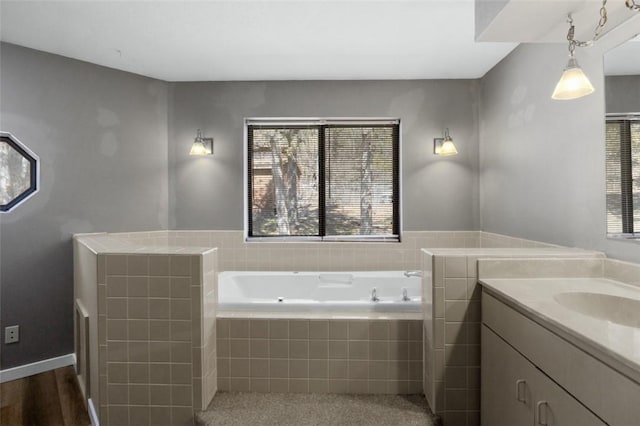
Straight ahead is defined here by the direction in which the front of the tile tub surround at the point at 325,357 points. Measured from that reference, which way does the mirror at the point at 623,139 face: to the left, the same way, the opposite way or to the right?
to the right

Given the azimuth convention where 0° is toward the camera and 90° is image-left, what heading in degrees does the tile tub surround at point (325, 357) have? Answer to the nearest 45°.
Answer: approximately 0°

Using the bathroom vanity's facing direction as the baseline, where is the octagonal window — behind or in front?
in front

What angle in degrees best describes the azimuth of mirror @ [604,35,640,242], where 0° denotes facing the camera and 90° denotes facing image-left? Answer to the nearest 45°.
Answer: approximately 45°

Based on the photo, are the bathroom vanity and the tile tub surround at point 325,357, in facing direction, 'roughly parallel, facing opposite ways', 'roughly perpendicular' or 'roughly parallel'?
roughly perpendicular

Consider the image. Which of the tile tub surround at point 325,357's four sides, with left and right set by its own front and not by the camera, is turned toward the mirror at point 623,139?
left

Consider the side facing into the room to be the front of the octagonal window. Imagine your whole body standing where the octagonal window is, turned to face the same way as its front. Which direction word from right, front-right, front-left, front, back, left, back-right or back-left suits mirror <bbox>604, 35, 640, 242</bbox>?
front-left

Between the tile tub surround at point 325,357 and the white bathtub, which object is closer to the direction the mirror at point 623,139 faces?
the tile tub surround

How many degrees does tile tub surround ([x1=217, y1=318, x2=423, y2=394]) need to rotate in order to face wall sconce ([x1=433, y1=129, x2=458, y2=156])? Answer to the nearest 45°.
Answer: approximately 135° to its left

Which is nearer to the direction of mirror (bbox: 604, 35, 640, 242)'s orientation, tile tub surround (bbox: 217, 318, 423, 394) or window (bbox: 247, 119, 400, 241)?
the tile tub surround

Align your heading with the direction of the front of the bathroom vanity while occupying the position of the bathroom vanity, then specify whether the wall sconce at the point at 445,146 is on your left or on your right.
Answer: on your right

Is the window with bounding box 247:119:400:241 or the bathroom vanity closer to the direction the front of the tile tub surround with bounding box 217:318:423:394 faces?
the bathroom vanity

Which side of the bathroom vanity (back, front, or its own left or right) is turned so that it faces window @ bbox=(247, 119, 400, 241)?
right

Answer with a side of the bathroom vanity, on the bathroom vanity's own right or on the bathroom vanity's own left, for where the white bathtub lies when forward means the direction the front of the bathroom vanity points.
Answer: on the bathroom vanity's own right
